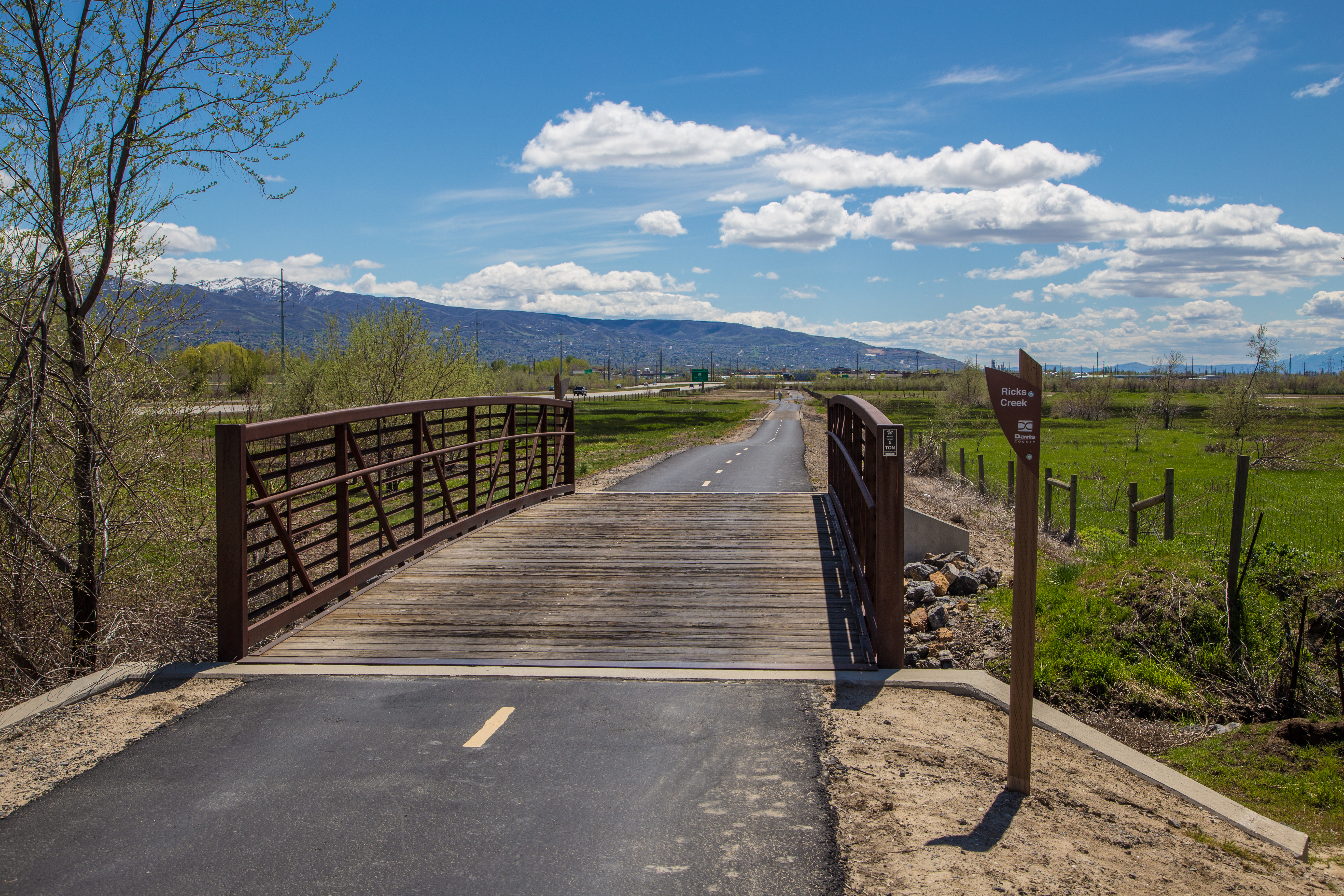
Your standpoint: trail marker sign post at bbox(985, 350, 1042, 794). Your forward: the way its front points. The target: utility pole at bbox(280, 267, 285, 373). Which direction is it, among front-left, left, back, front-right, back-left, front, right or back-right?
back-right

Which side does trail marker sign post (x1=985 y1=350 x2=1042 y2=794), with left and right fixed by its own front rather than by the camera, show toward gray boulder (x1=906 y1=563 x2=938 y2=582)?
back

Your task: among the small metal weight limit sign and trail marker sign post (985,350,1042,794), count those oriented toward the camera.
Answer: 2

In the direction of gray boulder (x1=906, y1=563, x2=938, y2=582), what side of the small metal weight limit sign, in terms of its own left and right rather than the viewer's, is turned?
back

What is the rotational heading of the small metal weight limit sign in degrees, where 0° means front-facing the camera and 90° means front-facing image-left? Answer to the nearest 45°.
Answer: approximately 0°

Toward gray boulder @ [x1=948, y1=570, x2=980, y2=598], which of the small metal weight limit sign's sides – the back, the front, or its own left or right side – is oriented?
back

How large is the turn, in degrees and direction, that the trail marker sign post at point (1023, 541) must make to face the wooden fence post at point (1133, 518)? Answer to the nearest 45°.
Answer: approximately 180°

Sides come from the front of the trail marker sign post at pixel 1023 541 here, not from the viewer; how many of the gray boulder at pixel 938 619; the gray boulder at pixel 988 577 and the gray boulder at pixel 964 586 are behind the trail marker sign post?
3

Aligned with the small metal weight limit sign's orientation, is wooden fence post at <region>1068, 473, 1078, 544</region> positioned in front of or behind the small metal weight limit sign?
behind

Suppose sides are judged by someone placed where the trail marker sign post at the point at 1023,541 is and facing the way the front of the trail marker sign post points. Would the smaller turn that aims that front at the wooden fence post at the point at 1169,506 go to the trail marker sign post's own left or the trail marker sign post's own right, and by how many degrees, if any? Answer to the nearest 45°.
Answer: approximately 180°

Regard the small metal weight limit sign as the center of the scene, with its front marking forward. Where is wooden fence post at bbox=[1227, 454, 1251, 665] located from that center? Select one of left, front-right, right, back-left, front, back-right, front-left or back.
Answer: back-left

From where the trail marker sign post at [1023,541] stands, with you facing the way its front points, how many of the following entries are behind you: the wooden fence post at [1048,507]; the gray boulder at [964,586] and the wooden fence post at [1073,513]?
3
